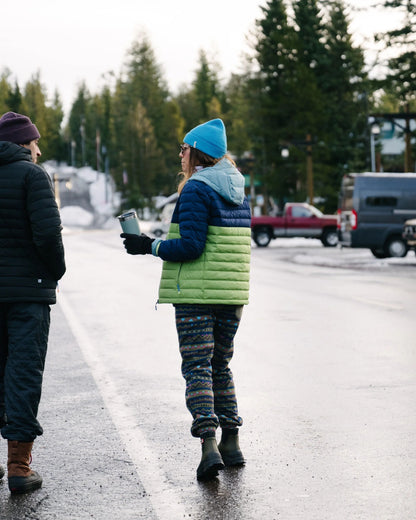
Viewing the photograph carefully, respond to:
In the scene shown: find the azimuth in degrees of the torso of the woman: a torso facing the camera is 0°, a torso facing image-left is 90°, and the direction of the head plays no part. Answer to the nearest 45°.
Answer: approximately 135°

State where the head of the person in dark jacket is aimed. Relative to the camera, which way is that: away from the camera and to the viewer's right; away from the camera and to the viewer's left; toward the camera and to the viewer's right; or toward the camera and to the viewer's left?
away from the camera and to the viewer's right

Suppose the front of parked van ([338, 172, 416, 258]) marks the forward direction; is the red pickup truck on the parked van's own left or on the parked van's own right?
on the parked van's own left

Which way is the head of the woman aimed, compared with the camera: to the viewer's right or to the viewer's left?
to the viewer's left

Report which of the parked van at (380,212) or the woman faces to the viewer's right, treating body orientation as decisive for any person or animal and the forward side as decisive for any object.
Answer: the parked van

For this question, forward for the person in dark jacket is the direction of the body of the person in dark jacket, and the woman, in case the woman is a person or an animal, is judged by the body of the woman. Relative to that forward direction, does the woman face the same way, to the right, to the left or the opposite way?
to the left

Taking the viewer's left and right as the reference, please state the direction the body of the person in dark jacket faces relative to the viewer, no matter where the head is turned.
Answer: facing away from the viewer and to the right of the viewer

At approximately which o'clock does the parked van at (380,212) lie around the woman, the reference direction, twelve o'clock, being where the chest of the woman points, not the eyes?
The parked van is roughly at 2 o'clock from the woman.

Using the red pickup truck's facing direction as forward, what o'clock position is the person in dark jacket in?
The person in dark jacket is roughly at 3 o'clock from the red pickup truck.
